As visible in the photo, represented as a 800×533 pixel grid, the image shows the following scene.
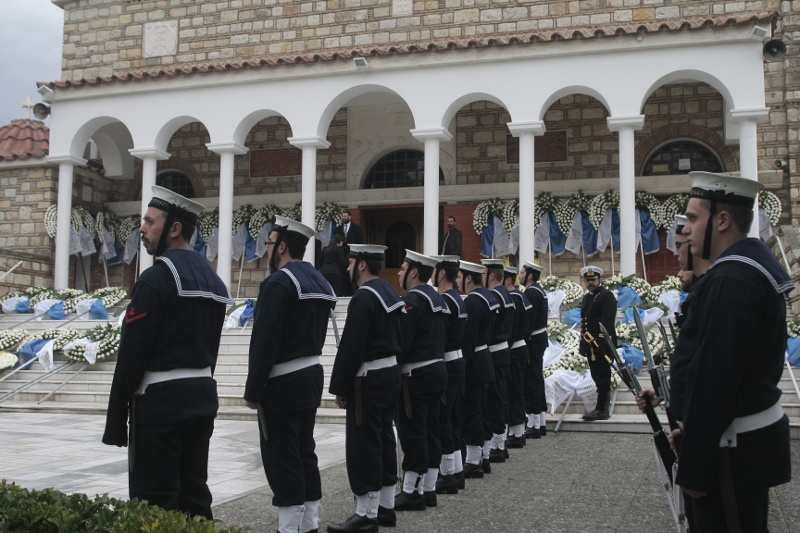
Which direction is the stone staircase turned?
toward the camera

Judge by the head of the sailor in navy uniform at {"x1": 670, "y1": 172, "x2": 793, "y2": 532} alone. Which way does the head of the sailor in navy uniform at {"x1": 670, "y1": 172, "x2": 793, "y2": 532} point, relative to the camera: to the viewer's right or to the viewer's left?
to the viewer's left

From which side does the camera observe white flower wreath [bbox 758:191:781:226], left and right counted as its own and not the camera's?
front

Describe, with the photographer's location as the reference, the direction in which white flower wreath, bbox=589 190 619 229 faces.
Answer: facing the viewer

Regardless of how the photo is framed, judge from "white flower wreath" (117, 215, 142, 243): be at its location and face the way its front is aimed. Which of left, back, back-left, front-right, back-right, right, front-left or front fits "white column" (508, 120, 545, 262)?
front-left

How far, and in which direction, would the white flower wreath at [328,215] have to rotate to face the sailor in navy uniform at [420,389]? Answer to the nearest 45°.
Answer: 0° — it already faces them

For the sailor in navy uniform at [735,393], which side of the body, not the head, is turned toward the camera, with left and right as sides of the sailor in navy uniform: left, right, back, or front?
left

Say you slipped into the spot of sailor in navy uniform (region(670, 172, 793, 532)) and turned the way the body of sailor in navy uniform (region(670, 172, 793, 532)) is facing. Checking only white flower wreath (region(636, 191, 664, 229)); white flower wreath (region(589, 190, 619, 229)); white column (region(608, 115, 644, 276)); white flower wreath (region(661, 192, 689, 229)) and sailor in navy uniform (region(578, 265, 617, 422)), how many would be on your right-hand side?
5

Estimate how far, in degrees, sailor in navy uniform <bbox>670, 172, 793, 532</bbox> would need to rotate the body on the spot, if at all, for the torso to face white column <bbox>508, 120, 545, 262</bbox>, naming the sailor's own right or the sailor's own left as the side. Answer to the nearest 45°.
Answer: approximately 90° to the sailor's own right

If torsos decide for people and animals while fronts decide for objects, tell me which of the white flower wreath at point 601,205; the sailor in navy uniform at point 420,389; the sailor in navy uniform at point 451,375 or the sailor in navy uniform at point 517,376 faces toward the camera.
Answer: the white flower wreath

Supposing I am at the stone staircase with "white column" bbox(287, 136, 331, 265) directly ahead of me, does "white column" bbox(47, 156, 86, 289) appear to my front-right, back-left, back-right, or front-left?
front-left

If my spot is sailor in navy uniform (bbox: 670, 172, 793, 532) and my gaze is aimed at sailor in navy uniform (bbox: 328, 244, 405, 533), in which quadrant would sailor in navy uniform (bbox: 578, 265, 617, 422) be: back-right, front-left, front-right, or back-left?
front-right

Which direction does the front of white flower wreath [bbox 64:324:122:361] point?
toward the camera
